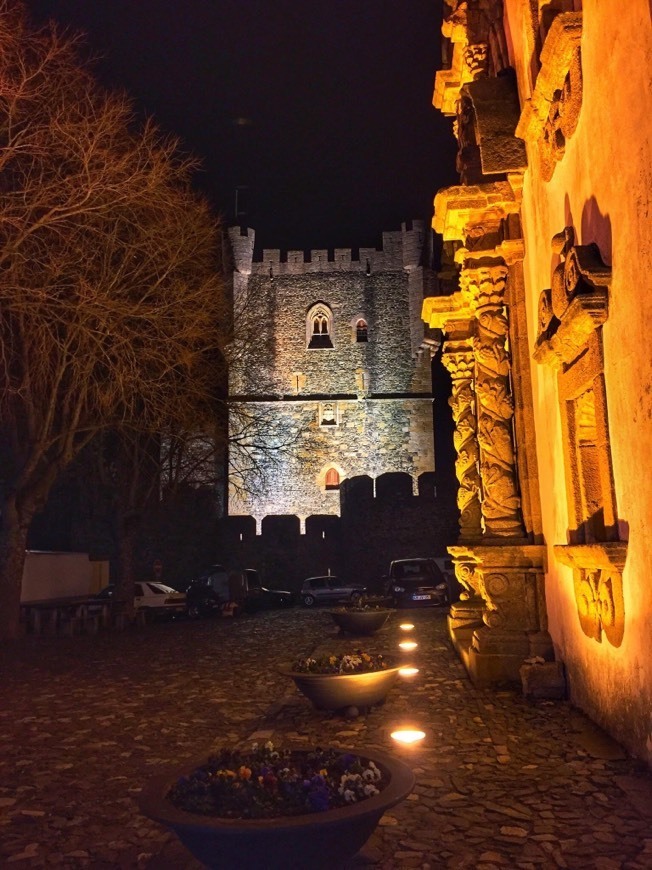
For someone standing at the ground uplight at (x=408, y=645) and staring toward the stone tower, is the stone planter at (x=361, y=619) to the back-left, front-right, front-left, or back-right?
front-left

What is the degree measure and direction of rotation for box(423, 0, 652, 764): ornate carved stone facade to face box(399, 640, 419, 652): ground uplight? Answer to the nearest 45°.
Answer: approximately 45° to its right

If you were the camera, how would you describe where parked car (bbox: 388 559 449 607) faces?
facing the viewer

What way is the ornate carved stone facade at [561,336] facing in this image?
to the viewer's left

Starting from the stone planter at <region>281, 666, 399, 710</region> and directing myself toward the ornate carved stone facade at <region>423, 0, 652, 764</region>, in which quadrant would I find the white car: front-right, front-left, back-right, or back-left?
back-left

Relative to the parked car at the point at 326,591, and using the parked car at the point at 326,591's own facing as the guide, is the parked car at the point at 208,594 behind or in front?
behind
